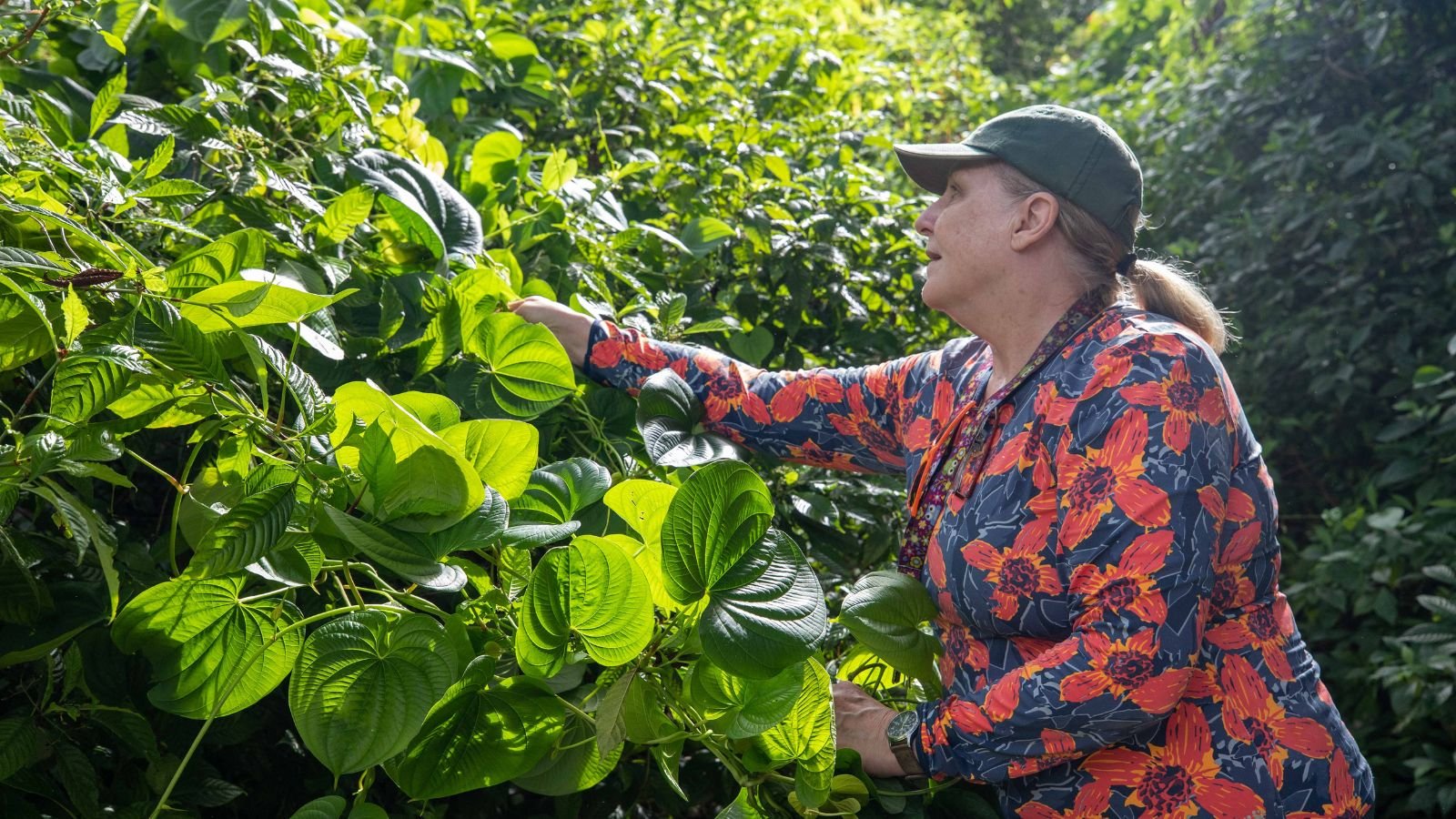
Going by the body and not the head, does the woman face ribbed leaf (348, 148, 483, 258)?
yes

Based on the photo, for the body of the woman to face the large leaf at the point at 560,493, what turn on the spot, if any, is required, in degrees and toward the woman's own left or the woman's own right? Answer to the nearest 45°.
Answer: approximately 45° to the woman's own left

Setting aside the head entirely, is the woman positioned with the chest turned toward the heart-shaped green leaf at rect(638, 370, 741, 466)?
yes

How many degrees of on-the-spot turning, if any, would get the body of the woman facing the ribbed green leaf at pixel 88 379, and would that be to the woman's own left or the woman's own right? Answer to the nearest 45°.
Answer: approximately 45° to the woman's own left

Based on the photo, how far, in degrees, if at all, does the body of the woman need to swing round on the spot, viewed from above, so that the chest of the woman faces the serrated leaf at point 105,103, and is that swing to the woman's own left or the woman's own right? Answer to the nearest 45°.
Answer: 0° — they already face it

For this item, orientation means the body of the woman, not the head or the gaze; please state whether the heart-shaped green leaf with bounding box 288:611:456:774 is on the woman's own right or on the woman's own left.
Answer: on the woman's own left

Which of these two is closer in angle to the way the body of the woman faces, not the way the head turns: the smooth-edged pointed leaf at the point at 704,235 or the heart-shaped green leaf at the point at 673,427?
the heart-shaped green leaf

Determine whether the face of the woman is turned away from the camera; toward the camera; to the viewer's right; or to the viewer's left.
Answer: to the viewer's left

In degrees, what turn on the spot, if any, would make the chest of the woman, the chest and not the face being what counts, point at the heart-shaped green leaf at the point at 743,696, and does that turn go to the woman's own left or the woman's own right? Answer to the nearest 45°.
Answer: approximately 45° to the woman's own left

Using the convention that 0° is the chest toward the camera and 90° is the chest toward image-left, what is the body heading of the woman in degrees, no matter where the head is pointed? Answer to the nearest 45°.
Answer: approximately 90°
